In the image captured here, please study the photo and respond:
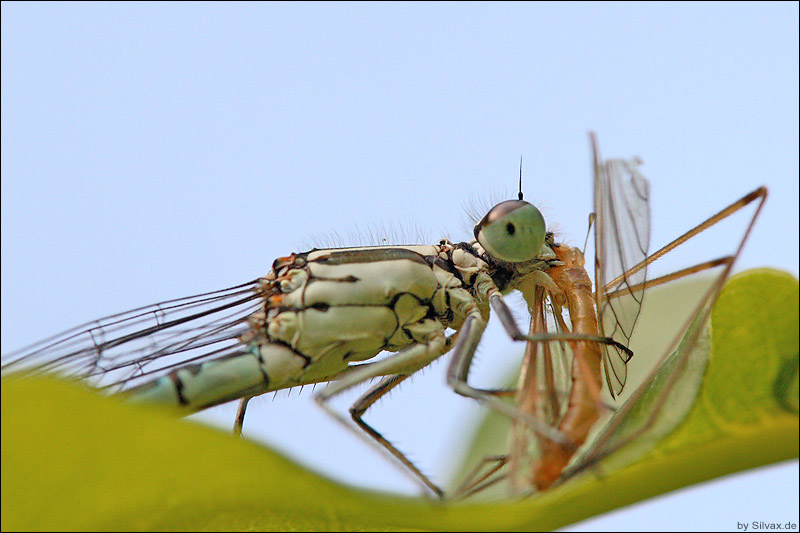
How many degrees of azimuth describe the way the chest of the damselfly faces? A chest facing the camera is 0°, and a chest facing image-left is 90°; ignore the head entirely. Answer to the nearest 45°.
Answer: approximately 270°
